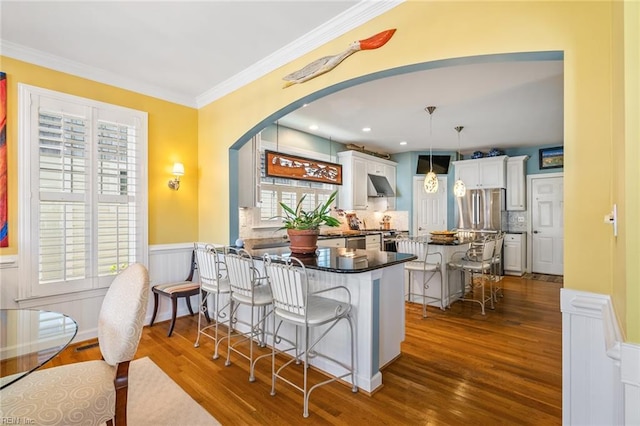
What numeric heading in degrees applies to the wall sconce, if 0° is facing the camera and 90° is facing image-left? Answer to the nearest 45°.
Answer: approximately 315°

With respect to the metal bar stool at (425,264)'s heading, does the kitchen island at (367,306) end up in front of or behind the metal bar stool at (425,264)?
behind

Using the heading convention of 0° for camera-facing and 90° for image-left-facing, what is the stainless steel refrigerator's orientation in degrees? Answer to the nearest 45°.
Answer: approximately 0°

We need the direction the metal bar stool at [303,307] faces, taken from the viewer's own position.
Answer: facing away from the viewer and to the right of the viewer

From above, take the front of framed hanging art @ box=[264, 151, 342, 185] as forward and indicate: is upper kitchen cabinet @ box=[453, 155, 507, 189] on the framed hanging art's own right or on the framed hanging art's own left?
on the framed hanging art's own left

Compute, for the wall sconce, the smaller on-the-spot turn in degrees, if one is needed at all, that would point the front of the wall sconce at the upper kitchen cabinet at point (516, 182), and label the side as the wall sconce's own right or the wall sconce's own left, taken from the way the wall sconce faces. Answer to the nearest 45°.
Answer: approximately 45° to the wall sconce's own left

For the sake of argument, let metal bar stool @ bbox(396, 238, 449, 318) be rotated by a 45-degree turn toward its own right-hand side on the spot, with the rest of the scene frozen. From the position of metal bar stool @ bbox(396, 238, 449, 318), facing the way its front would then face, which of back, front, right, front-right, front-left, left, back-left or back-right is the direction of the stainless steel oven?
back-left

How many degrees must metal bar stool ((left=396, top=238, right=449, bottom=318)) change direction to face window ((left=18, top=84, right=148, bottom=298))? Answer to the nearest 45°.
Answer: approximately 180°

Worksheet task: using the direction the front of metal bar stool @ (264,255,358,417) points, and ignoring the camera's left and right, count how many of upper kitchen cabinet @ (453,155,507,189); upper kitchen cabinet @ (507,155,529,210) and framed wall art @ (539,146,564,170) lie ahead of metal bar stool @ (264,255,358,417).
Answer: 3

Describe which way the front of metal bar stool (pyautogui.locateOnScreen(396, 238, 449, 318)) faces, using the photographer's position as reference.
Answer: facing away from the viewer and to the right of the viewer

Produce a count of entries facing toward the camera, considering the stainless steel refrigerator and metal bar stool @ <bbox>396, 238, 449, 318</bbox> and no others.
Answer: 1

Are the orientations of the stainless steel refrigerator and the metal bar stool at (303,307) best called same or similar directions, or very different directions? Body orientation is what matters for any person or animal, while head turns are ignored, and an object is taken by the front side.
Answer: very different directions

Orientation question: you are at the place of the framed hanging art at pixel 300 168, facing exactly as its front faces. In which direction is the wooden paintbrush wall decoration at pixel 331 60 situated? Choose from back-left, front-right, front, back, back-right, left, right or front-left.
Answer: front-right
